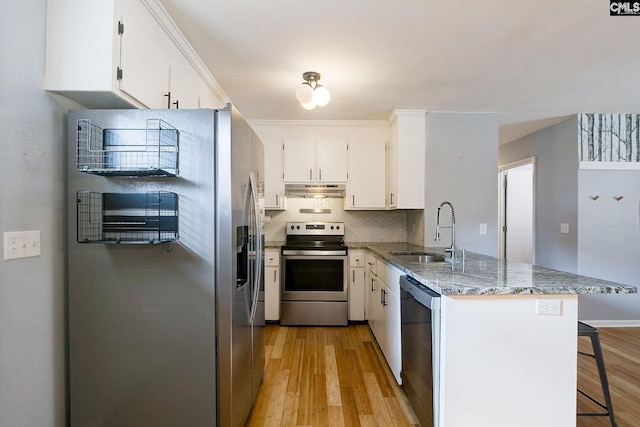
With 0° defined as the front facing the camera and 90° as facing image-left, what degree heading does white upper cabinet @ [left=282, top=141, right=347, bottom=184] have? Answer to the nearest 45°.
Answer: approximately 0°

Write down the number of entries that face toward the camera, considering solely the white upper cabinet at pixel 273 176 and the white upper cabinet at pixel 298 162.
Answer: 2

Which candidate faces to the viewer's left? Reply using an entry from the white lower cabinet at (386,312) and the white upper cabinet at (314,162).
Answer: the white lower cabinet

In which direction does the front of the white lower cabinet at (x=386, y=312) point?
to the viewer's left

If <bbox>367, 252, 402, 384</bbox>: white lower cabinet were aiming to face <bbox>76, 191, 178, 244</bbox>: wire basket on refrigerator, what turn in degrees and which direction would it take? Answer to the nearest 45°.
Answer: approximately 45° to its left

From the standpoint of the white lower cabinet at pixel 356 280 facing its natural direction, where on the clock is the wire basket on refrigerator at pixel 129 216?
The wire basket on refrigerator is roughly at 1 o'clock from the white lower cabinet.

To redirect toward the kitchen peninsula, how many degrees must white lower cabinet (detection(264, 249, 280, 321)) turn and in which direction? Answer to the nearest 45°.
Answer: approximately 45° to its left

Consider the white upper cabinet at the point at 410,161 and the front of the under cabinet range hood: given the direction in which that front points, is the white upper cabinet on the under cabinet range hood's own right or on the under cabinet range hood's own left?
on the under cabinet range hood's own left

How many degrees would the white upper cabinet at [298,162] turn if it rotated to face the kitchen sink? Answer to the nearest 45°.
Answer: approximately 45° to its left
